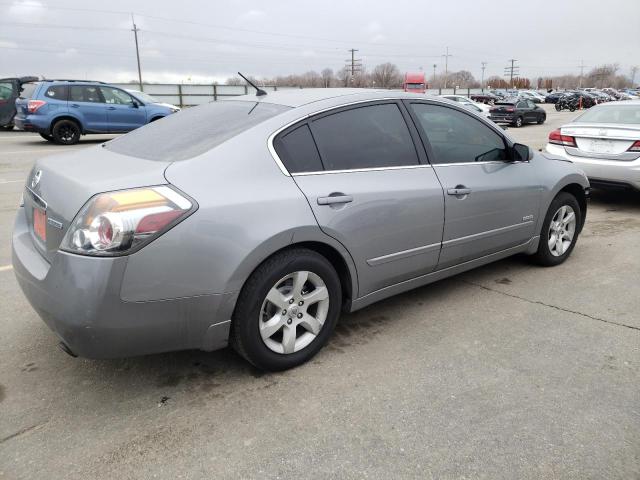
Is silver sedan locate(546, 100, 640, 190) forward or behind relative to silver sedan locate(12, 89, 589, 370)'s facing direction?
forward

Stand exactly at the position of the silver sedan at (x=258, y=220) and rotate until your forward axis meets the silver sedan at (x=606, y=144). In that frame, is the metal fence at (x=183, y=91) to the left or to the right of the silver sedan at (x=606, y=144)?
left

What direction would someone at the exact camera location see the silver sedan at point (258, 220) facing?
facing away from the viewer and to the right of the viewer

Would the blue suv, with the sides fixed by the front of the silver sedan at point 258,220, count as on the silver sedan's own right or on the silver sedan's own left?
on the silver sedan's own left

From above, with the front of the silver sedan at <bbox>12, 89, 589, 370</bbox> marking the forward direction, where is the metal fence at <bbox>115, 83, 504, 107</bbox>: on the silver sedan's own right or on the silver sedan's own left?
on the silver sedan's own left

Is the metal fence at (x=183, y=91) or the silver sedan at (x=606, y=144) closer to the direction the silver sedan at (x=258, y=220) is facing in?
the silver sedan

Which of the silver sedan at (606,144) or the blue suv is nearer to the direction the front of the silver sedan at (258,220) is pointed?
the silver sedan
